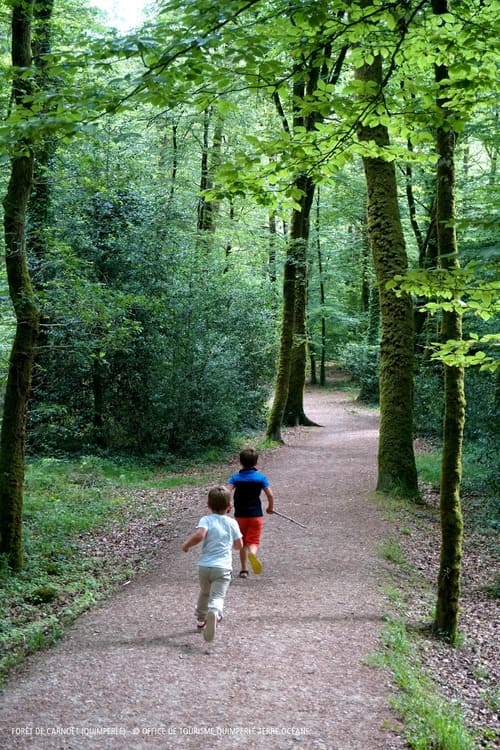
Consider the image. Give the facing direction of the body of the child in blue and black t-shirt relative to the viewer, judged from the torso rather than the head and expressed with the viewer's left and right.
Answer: facing away from the viewer

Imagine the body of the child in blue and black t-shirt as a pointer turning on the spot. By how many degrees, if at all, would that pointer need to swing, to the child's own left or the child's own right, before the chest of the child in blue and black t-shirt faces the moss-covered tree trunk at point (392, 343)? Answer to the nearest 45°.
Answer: approximately 45° to the child's own right

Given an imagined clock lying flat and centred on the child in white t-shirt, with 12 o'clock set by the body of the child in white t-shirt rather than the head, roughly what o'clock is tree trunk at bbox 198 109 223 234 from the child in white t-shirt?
The tree trunk is roughly at 12 o'clock from the child in white t-shirt.

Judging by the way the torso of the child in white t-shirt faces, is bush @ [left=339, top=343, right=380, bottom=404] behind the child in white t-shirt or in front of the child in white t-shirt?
in front

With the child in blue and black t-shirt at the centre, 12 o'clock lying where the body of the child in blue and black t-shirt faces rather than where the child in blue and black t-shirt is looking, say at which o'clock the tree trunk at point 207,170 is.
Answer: The tree trunk is roughly at 12 o'clock from the child in blue and black t-shirt.

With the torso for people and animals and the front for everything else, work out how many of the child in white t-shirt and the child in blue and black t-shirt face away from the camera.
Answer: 2

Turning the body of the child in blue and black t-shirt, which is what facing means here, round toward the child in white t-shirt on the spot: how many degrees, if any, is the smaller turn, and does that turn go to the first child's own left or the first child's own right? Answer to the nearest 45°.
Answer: approximately 180°

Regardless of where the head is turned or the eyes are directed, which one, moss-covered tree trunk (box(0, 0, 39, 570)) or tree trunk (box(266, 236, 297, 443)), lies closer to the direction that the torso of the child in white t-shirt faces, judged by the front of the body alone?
the tree trunk

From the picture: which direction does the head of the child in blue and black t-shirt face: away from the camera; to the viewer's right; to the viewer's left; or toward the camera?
away from the camera

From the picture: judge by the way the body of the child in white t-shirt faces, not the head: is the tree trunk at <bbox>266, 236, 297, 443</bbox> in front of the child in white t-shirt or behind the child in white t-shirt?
in front

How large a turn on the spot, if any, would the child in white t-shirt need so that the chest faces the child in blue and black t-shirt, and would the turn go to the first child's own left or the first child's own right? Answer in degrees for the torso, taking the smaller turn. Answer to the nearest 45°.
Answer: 0° — they already face them

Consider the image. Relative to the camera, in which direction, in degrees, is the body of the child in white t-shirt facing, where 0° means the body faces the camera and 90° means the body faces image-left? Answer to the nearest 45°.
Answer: approximately 180°

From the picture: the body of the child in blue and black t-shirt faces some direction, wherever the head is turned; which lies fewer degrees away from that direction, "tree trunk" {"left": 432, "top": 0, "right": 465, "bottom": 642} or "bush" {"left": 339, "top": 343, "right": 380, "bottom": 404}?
the bush

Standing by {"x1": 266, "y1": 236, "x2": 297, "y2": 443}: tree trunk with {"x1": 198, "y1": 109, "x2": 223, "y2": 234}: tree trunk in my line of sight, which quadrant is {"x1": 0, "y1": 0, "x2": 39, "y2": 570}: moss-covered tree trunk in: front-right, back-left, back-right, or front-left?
back-left
